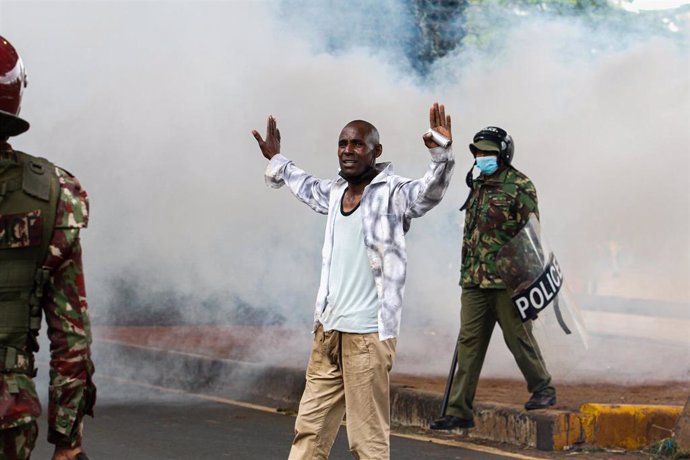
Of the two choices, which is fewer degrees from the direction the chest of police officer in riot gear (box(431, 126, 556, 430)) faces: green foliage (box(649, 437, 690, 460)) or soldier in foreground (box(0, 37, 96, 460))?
the soldier in foreground

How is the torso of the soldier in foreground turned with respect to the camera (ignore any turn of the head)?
away from the camera

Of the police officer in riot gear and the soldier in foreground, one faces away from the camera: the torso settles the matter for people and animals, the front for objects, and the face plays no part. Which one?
the soldier in foreground

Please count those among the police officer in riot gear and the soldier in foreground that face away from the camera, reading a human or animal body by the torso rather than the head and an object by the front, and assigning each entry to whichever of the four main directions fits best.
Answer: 1

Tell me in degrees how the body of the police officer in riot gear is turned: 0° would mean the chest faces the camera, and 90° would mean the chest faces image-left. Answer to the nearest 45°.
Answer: approximately 45°

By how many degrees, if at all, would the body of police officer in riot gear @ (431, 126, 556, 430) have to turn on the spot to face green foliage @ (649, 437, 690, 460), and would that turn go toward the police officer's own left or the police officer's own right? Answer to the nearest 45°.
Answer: approximately 135° to the police officer's own left
